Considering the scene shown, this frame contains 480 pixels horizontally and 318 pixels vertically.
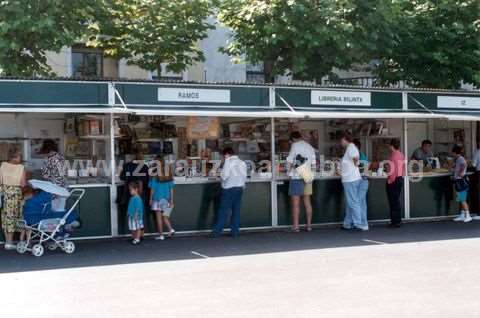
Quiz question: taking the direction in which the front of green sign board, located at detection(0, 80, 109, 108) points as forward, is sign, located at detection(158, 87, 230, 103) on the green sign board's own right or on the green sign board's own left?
on the green sign board's own left

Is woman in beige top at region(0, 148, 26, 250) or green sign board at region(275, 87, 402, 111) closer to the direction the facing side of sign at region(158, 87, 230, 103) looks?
the woman in beige top

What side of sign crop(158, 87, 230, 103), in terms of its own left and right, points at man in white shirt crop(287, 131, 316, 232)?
left

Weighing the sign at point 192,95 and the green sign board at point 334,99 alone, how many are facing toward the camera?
2

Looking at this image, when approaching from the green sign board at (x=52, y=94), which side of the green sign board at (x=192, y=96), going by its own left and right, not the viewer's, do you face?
right
